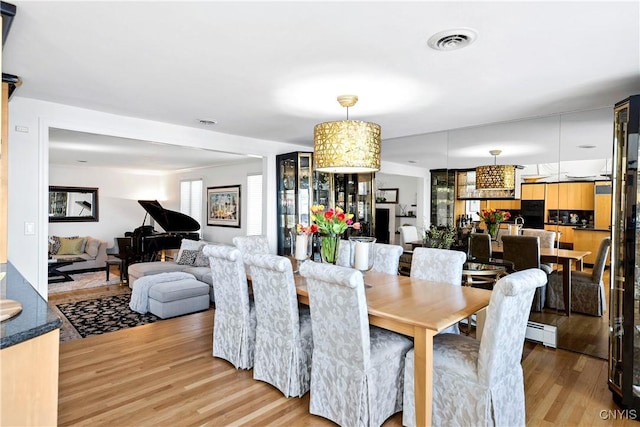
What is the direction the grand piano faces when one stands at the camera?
facing away from the viewer and to the left of the viewer

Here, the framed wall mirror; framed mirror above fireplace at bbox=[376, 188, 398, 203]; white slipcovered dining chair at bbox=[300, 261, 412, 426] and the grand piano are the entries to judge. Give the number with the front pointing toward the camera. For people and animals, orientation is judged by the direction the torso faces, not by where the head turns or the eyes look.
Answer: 2

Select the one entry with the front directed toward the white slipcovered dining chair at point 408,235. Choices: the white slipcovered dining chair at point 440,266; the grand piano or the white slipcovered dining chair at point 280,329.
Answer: the white slipcovered dining chair at point 280,329

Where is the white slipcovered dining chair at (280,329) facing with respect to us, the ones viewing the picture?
facing away from the viewer and to the right of the viewer

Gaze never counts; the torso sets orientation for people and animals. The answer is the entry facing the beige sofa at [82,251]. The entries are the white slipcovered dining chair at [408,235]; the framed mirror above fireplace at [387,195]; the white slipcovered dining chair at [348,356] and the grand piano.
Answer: the grand piano

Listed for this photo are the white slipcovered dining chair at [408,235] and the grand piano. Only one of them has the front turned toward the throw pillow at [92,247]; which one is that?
the grand piano

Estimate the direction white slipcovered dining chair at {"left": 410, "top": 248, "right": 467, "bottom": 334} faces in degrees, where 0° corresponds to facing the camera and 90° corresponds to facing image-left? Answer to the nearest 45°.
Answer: approximately 45°
